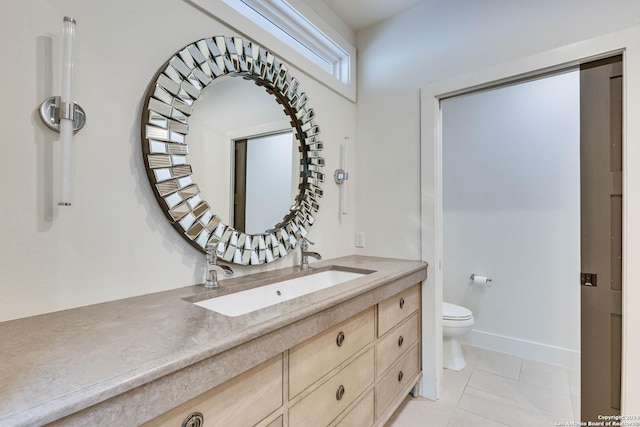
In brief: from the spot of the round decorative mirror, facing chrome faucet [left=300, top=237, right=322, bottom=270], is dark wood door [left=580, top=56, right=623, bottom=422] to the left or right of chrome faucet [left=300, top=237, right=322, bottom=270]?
right

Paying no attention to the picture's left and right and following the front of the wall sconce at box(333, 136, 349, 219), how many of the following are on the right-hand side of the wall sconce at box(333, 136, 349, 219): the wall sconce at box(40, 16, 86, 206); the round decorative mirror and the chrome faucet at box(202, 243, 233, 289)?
3

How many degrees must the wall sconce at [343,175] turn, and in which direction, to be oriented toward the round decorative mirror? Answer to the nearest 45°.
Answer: approximately 90° to its right

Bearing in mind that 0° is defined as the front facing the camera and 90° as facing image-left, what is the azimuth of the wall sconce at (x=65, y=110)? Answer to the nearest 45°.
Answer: approximately 0°

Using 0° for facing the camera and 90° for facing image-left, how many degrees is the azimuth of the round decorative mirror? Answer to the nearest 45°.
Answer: approximately 315°

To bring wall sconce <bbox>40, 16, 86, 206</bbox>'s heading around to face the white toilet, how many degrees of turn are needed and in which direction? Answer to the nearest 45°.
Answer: approximately 90° to its left

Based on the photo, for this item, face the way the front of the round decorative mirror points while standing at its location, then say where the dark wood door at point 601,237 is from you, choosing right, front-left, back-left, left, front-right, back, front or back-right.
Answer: front-left

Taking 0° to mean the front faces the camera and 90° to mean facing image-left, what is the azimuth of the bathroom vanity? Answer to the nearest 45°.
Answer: approximately 315°
